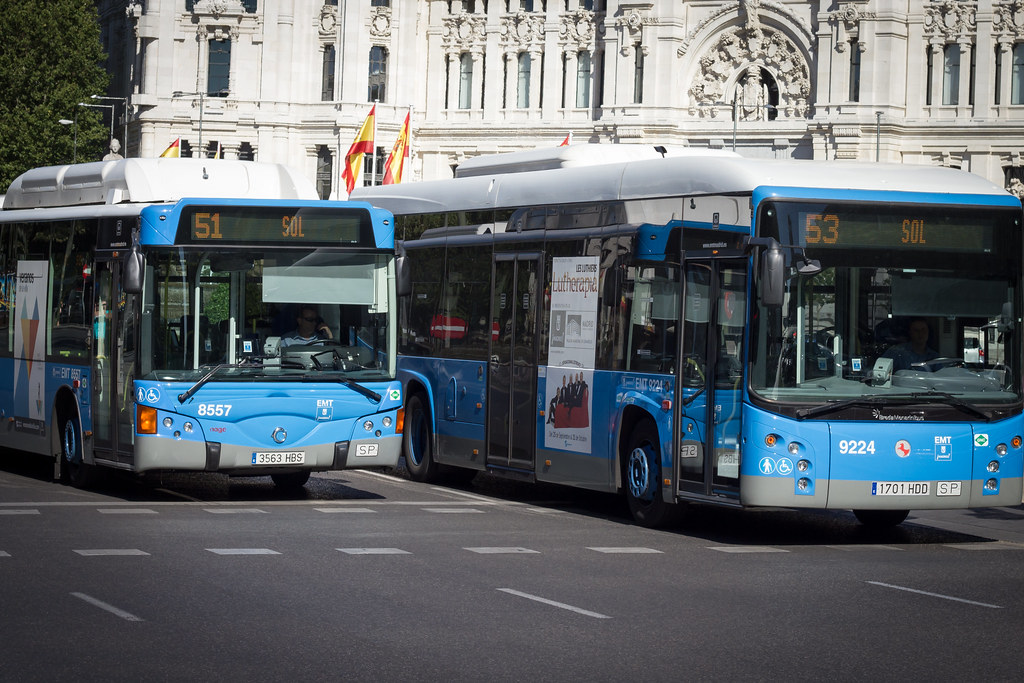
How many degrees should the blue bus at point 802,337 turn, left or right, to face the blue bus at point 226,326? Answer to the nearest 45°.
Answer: approximately 135° to its right

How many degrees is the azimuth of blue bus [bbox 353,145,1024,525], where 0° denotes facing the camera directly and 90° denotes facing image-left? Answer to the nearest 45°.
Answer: approximately 315°

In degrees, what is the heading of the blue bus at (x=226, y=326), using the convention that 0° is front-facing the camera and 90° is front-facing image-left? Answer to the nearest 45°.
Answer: approximately 315°
